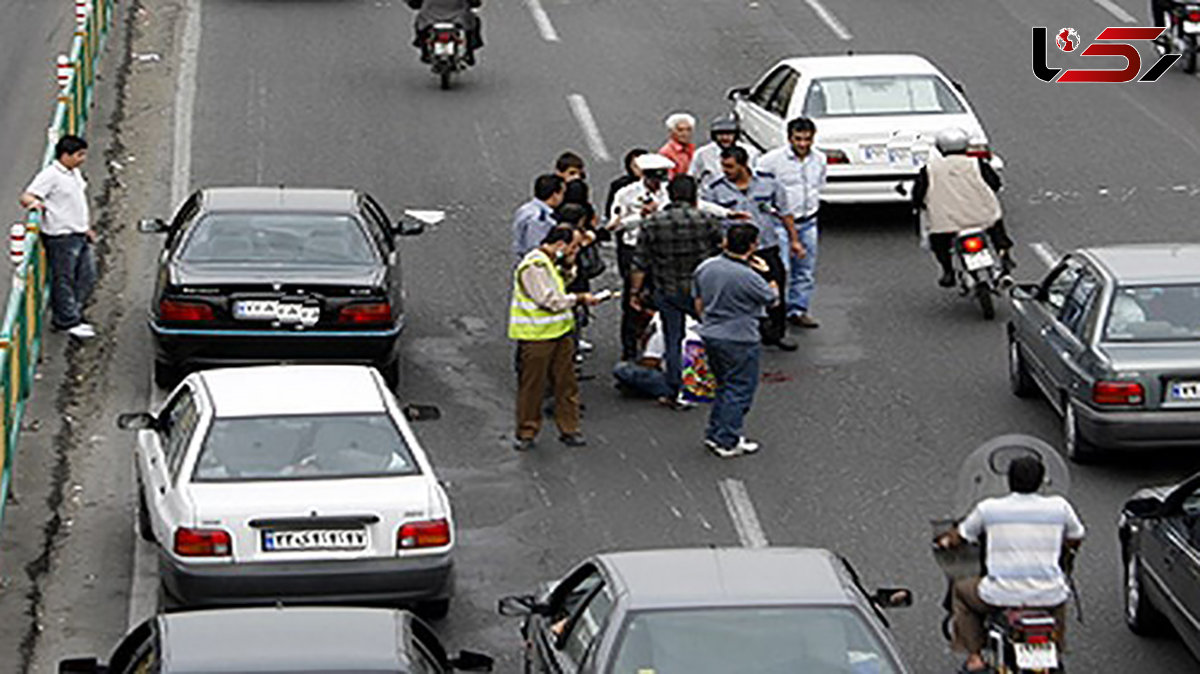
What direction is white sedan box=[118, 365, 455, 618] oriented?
away from the camera

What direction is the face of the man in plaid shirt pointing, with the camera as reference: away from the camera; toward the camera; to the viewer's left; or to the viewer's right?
away from the camera

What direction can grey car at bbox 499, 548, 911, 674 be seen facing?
away from the camera

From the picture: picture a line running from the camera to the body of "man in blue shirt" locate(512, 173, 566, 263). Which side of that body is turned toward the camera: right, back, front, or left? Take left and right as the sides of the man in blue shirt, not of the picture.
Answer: right

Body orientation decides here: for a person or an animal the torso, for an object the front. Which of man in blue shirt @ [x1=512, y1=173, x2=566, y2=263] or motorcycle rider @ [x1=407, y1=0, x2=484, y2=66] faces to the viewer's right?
the man in blue shirt

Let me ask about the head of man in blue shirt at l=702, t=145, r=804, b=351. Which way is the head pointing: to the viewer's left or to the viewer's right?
to the viewer's left

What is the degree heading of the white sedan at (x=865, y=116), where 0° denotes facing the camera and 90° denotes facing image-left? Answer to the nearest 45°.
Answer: approximately 135°

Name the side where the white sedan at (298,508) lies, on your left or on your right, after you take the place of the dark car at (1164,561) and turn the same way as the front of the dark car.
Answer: on your left

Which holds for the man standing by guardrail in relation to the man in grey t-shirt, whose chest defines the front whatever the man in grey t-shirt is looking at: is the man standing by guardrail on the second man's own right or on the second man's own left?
on the second man's own left

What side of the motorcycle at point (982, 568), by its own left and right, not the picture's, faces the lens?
back

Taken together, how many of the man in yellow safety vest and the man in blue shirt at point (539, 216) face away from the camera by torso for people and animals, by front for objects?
0

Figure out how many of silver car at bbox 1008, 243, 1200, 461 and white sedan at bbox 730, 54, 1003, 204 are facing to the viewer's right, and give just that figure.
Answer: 0

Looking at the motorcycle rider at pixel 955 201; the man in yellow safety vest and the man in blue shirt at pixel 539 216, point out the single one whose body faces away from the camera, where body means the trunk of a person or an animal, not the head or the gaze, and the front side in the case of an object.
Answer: the motorcycle rider

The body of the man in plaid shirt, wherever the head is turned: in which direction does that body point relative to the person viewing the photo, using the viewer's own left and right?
facing away from the viewer

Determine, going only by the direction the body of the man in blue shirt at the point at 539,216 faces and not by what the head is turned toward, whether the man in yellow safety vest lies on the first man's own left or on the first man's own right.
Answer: on the first man's own right

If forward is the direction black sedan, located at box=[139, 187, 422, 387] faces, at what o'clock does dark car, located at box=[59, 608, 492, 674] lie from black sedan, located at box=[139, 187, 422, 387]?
The dark car is roughly at 6 o'clock from the black sedan.

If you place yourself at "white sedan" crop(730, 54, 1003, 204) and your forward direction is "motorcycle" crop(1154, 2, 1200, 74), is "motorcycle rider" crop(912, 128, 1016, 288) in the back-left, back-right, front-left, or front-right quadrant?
back-right
